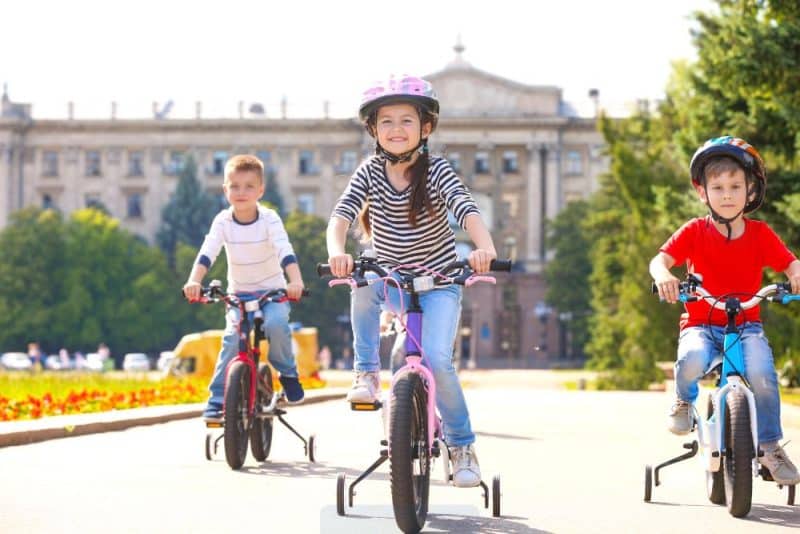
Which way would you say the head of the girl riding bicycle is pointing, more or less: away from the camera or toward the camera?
toward the camera

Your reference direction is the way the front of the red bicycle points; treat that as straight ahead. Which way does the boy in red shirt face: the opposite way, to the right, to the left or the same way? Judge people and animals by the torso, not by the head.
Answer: the same way

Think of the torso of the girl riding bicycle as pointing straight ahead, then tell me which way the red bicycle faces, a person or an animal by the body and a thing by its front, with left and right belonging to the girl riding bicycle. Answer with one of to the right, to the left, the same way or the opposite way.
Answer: the same way

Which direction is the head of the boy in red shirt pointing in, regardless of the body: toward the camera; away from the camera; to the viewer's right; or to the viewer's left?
toward the camera

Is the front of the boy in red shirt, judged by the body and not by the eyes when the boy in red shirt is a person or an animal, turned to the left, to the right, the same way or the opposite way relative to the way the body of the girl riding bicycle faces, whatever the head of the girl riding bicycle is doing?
the same way

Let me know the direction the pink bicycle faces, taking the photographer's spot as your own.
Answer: facing the viewer

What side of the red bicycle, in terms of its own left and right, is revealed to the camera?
front

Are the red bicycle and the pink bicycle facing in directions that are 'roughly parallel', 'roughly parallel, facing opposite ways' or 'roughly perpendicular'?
roughly parallel

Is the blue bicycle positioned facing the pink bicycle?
no

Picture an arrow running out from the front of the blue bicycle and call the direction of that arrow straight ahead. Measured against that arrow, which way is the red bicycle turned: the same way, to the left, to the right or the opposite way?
the same way

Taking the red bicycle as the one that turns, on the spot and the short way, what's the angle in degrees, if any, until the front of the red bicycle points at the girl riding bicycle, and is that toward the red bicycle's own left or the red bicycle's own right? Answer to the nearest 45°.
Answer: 0° — it already faces them

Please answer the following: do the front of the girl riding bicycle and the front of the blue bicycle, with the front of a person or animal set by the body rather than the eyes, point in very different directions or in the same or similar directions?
same or similar directions
